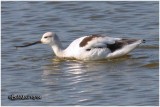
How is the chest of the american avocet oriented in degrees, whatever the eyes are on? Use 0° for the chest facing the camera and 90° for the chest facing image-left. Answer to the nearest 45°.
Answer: approximately 90°
